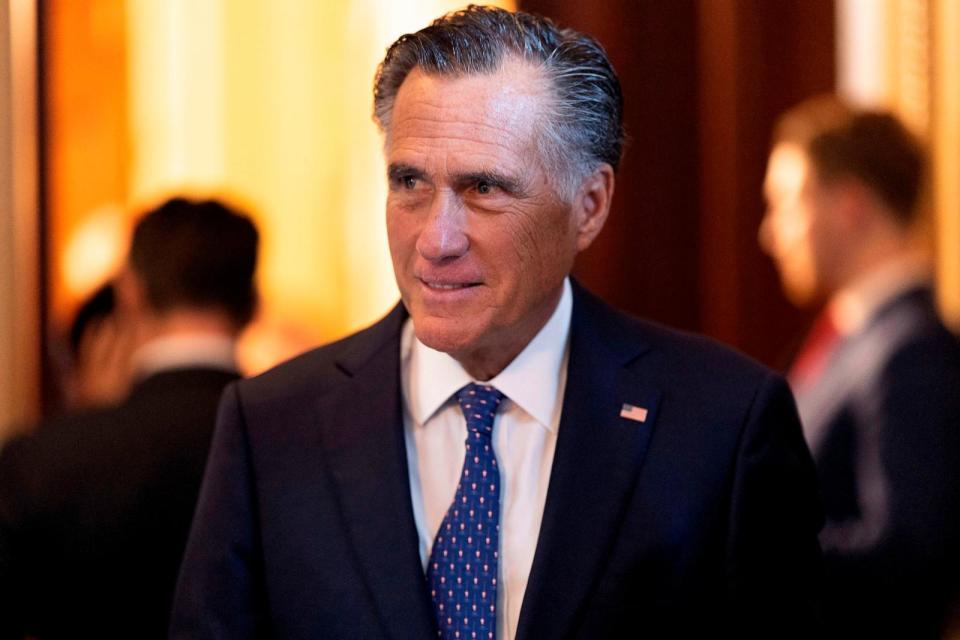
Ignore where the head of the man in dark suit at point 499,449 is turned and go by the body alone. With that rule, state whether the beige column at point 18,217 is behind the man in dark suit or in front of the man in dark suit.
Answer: behind

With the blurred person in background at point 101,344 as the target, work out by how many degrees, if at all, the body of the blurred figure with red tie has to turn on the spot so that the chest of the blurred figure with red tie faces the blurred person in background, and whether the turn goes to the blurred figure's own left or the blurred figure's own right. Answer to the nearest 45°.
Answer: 0° — they already face them

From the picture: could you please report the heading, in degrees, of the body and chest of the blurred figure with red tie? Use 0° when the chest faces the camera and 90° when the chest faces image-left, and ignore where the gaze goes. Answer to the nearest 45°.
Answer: approximately 90°

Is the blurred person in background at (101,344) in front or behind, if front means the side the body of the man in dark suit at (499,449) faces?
behind

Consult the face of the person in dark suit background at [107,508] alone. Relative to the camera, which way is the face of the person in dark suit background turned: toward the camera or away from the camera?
away from the camera

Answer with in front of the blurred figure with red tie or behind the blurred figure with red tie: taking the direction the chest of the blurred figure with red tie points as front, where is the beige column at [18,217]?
in front
